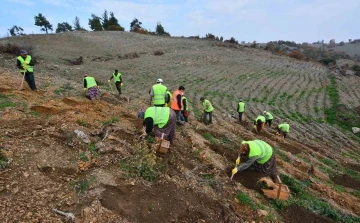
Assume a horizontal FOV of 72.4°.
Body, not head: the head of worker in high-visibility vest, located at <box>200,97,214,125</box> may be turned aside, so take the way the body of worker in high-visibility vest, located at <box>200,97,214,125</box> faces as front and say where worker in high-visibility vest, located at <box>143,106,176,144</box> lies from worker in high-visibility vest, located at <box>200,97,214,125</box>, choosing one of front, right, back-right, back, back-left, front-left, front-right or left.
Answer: left

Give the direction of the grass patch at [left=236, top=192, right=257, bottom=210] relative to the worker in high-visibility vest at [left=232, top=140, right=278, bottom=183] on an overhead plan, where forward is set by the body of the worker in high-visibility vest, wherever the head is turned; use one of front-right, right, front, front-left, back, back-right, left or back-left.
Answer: left

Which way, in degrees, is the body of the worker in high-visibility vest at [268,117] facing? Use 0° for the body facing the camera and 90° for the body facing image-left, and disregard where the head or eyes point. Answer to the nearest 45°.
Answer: approximately 90°

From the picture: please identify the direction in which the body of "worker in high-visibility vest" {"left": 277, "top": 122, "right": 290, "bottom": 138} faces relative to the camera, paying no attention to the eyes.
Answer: to the viewer's left

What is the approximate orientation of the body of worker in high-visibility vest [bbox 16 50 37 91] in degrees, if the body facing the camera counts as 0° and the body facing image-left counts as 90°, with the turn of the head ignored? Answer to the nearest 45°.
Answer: approximately 0°

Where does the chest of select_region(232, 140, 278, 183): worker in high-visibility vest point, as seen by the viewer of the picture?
to the viewer's left

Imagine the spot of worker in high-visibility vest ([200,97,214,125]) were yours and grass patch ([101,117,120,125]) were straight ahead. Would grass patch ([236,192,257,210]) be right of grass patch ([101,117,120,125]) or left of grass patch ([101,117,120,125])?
left

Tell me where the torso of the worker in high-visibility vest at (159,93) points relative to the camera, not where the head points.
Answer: away from the camera

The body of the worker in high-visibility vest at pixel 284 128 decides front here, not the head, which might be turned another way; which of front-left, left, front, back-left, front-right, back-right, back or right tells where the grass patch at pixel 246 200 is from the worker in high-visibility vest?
left

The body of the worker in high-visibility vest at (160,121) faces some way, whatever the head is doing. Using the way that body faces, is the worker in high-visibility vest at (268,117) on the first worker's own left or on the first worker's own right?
on the first worker's own right
